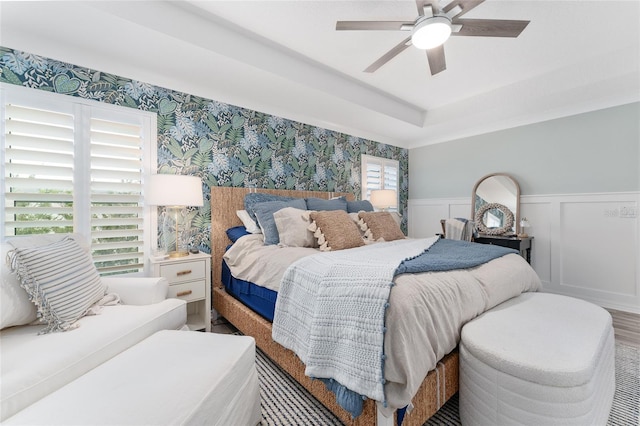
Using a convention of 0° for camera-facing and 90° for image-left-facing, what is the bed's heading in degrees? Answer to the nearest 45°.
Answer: approximately 315°

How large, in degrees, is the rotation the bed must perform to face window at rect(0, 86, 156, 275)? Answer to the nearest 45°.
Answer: approximately 135° to its right

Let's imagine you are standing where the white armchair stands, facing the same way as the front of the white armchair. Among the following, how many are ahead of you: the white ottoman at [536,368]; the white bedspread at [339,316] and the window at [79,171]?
2

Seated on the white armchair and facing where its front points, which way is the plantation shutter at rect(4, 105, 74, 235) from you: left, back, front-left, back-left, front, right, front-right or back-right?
back-left

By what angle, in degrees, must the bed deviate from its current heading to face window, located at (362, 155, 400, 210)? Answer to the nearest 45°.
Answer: approximately 135° to its left

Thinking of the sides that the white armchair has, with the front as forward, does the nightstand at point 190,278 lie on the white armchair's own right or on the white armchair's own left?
on the white armchair's own left

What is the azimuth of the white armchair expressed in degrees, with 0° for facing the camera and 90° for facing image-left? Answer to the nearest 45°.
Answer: approximately 315°

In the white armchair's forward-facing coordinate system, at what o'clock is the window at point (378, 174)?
The window is roughly at 10 o'clock from the white armchair.

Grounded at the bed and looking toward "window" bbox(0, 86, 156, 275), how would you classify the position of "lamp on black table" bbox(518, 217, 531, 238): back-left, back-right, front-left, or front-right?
back-right

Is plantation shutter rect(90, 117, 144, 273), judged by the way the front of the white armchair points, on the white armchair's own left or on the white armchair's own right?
on the white armchair's own left

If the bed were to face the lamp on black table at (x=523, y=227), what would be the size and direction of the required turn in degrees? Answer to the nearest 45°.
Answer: approximately 90° to its left
